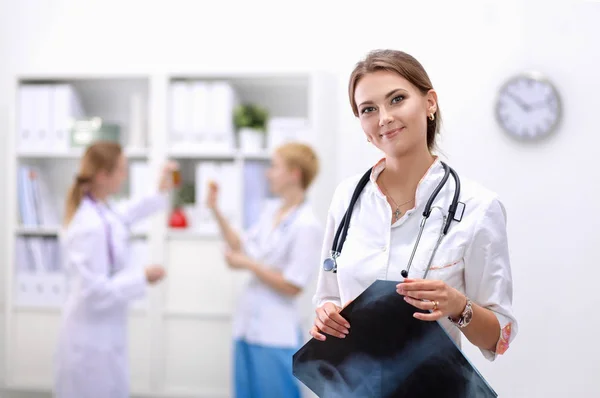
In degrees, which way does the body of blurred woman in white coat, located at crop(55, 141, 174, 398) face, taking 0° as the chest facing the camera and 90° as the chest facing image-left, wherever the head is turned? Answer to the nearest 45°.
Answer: approximately 270°

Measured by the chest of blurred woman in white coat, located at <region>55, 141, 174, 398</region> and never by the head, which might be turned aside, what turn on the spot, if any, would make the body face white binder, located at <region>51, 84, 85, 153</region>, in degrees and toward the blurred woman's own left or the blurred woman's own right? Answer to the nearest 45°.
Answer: approximately 90° to the blurred woman's own left

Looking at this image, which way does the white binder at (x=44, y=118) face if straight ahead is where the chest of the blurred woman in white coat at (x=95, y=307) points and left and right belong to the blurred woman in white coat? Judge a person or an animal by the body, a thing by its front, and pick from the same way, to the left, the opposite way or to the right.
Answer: to the right

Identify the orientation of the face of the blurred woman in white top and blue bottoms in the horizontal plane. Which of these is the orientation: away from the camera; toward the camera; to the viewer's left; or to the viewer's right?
to the viewer's left

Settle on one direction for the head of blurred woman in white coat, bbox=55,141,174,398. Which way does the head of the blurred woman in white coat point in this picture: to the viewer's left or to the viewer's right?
to the viewer's right

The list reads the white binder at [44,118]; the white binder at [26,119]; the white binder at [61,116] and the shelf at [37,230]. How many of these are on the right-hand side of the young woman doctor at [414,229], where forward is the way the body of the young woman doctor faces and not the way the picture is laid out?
4

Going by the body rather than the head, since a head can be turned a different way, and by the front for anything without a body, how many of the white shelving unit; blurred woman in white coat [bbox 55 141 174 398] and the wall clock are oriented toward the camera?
2

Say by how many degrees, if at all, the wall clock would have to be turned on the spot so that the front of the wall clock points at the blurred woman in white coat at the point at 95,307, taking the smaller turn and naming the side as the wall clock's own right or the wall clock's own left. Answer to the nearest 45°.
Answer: approximately 90° to the wall clock's own right

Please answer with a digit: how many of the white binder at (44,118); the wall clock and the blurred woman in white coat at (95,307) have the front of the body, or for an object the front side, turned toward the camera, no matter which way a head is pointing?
2
